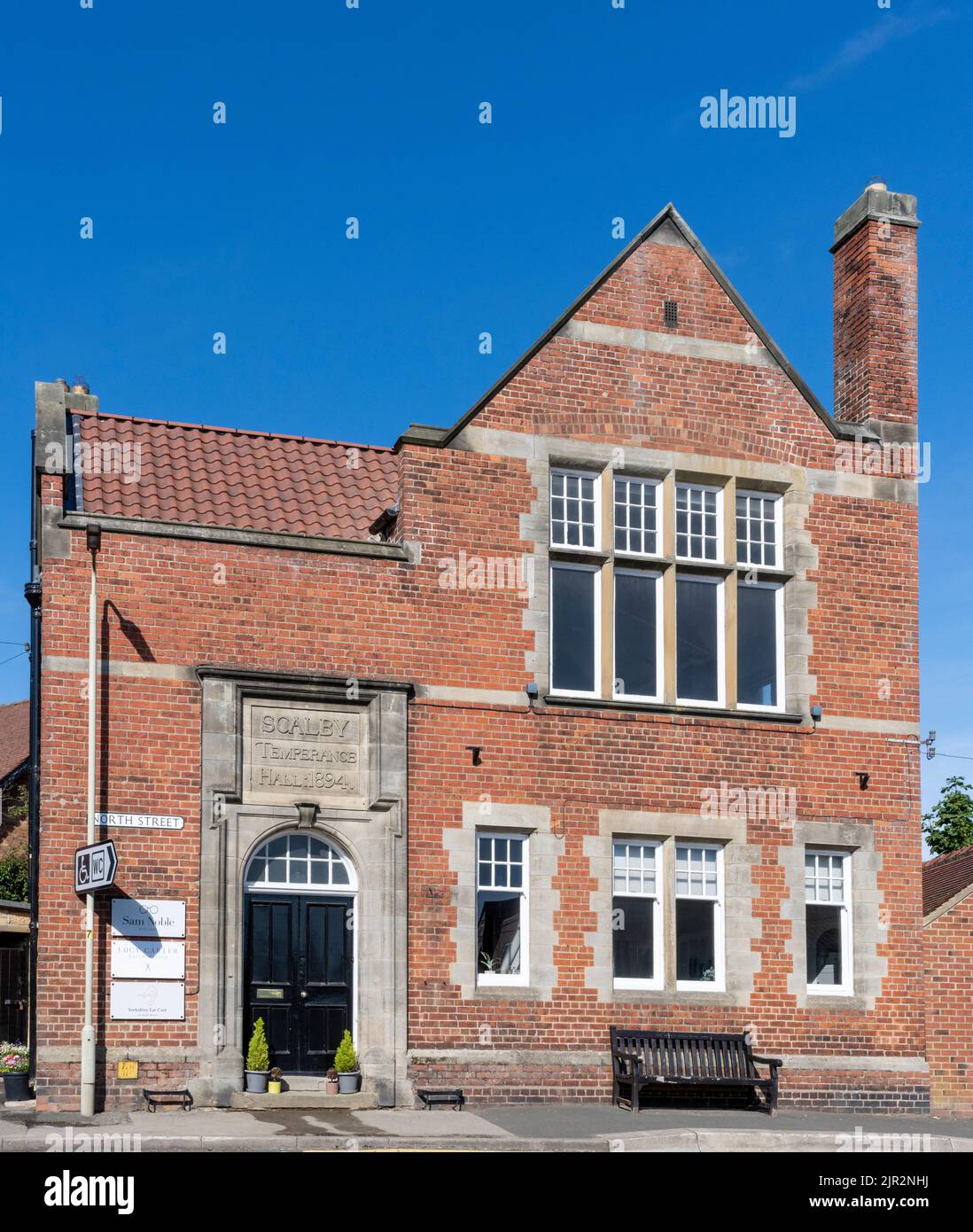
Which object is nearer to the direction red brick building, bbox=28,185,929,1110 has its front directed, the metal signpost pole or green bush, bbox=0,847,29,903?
the metal signpost pole

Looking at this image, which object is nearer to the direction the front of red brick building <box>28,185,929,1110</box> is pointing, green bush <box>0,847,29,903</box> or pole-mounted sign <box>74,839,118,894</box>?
the pole-mounted sign

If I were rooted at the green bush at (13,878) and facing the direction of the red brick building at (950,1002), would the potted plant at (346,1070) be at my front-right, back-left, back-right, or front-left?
front-right

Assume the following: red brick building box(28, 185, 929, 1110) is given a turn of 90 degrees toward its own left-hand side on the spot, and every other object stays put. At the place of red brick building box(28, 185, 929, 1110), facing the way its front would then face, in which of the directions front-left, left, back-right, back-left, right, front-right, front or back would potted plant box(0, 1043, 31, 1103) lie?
back

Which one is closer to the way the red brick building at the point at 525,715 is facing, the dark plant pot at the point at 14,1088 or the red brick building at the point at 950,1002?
the dark plant pot

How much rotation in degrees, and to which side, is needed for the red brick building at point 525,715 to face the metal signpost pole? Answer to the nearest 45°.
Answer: approximately 45° to its right

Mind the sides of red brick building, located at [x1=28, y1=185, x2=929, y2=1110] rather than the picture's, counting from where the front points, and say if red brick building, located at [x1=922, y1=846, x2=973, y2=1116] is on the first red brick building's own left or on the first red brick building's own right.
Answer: on the first red brick building's own left

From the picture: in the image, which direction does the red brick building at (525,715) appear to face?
toward the camera
